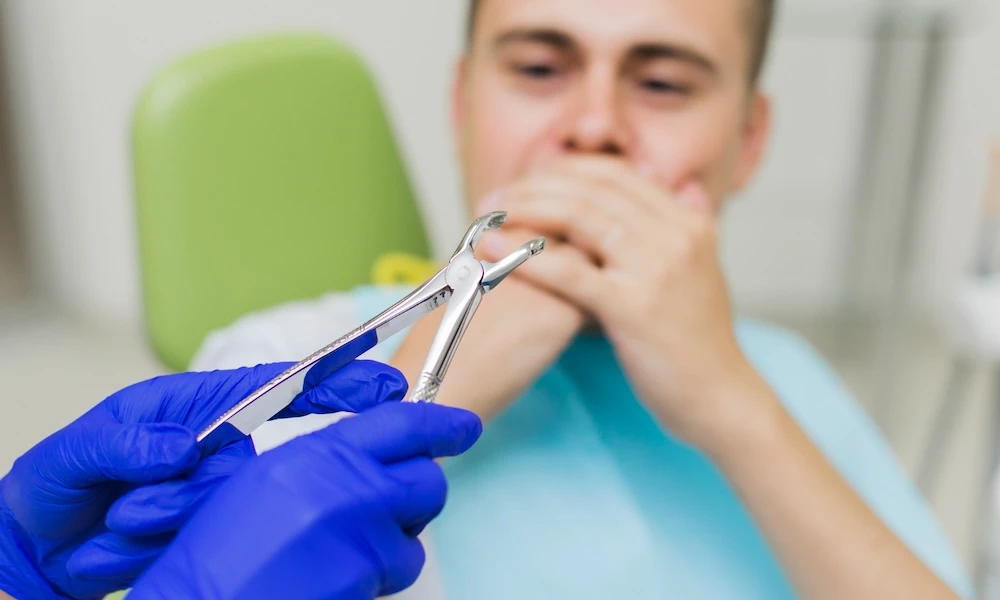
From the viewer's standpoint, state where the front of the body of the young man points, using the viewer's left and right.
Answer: facing the viewer

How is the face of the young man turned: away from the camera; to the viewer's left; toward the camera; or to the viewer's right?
toward the camera
